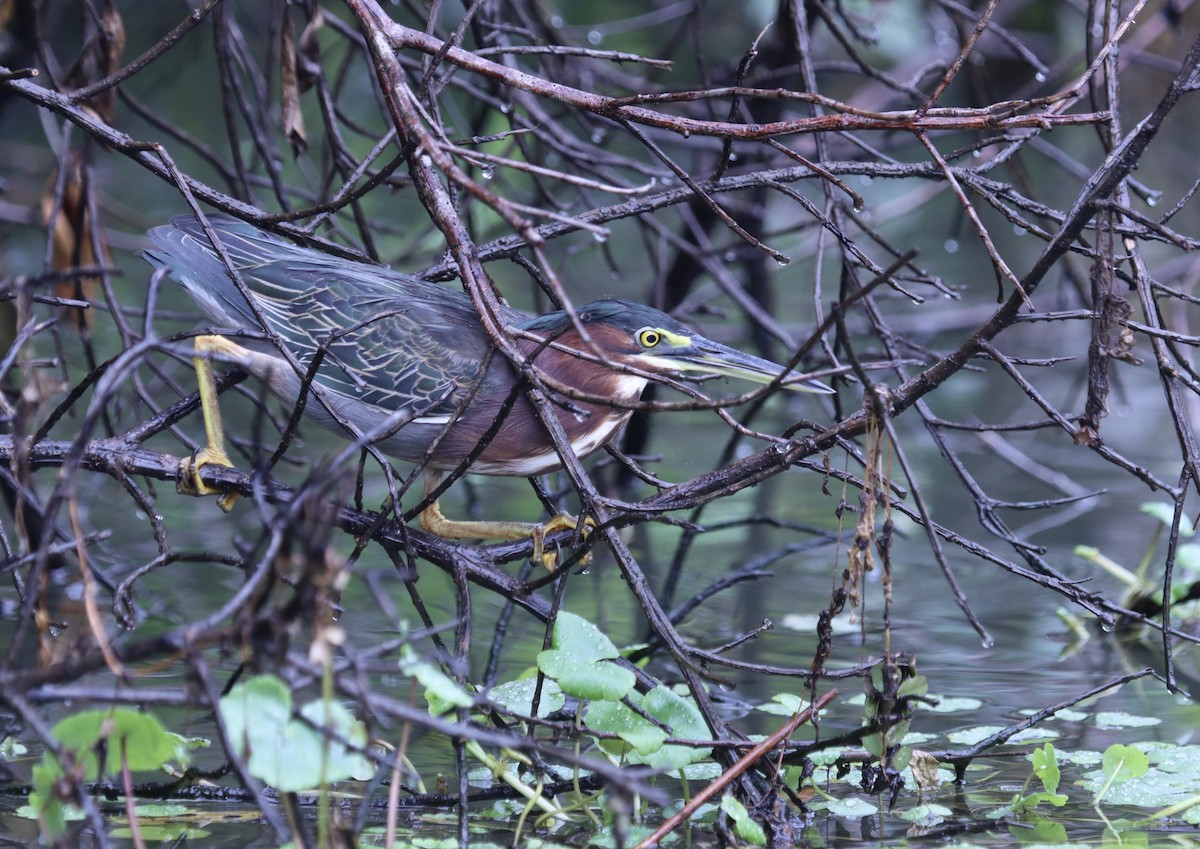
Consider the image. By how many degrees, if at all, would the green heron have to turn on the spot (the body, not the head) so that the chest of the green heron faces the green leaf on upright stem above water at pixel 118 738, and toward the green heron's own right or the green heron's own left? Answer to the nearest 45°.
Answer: approximately 90° to the green heron's own right

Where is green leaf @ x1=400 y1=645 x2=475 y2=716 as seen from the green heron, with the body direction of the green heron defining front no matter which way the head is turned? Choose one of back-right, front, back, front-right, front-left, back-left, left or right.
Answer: right

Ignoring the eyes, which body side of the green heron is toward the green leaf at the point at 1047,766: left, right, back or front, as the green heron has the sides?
front

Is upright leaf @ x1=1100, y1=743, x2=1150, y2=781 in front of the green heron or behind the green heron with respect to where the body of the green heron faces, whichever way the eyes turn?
in front

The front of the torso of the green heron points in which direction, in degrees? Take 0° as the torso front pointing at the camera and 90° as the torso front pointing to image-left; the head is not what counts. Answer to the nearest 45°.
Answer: approximately 270°

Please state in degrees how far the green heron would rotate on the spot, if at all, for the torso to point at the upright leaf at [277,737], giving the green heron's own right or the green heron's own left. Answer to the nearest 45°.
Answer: approximately 90° to the green heron's own right

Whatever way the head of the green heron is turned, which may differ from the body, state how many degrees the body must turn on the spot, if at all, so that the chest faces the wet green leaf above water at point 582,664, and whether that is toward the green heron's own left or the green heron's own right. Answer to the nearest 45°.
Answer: approximately 45° to the green heron's own right

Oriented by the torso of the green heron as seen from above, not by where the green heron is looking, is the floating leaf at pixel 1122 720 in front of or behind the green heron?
in front
